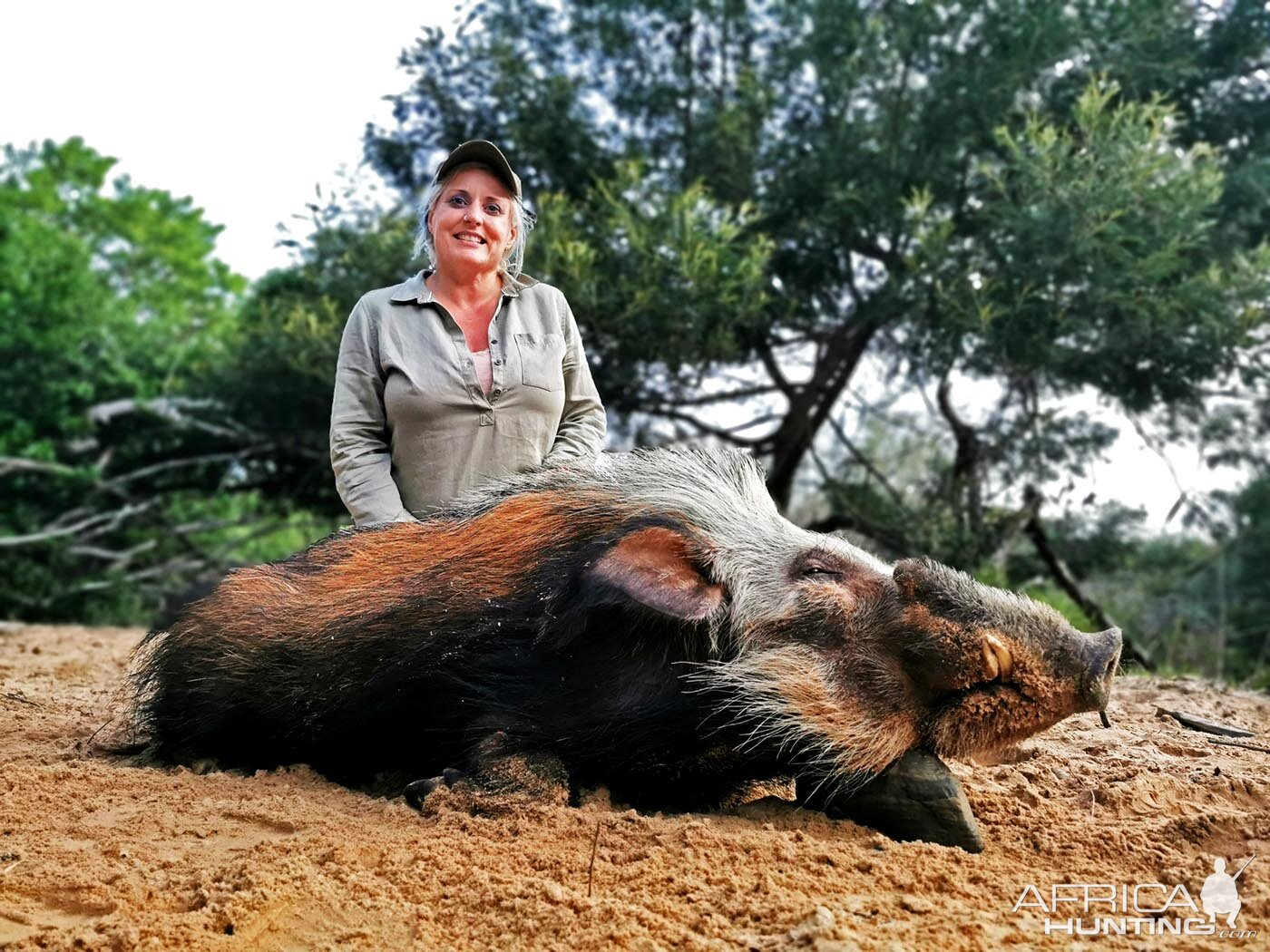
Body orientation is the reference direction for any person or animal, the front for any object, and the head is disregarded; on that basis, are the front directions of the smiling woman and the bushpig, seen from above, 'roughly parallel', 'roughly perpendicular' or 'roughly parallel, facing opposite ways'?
roughly perpendicular

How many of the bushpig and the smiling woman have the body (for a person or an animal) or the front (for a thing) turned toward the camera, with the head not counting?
1

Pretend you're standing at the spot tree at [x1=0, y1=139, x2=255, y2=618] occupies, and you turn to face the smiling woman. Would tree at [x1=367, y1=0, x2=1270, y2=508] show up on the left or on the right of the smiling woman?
left

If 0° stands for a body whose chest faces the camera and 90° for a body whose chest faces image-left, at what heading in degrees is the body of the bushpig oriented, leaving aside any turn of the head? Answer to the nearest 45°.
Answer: approximately 270°

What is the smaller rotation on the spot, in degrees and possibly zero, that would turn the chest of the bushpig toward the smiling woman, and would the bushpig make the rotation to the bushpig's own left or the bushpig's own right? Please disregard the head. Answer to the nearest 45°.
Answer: approximately 135° to the bushpig's own left

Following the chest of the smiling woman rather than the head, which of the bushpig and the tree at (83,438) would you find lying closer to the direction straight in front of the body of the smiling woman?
the bushpig

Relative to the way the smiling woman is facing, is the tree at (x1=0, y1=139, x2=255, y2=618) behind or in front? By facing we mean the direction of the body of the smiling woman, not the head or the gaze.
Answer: behind

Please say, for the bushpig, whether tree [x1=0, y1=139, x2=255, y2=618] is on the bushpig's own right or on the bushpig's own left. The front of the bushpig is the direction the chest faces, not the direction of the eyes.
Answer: on the bushpig's own left
